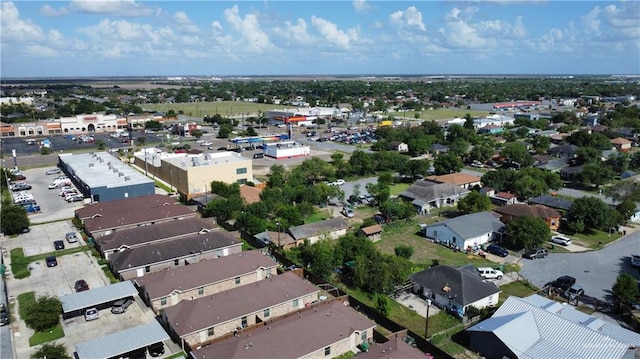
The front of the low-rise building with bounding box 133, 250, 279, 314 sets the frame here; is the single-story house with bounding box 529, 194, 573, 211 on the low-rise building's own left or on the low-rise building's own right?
on the low-rise building's own left

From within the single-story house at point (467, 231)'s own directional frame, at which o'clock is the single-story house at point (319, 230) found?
the single-story house at point (319, 230) is roughly at 4 o'clock from the single-story house at point (467, 231).

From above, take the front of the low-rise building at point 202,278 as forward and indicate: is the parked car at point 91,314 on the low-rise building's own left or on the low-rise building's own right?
on the low-rise building's own right

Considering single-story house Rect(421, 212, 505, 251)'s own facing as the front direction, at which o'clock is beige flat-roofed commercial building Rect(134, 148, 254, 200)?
The beige flat-roofed commercial building is roughly at 5 o'clock from the single-story house.

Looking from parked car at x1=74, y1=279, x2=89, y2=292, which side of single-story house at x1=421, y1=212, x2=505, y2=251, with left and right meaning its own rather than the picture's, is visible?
right

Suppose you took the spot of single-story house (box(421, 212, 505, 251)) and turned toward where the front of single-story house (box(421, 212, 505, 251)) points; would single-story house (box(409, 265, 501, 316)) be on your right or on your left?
on your right

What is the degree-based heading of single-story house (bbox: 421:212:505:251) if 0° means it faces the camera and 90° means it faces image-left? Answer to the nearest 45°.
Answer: approximately 315°

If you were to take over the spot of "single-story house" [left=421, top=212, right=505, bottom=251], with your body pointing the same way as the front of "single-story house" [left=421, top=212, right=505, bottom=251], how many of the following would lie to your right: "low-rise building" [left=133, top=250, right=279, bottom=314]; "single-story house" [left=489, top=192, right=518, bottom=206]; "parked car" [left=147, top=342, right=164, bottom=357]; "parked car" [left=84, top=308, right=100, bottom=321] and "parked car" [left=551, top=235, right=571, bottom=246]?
3

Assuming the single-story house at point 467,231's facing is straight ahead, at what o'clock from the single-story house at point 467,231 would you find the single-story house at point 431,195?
the single-story house at point 431,195 is roughly at 7 o'clock from the single-story house at point 467,231.

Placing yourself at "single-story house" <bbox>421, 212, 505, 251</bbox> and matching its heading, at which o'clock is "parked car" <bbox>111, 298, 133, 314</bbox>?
The parked car is roughly at 3 o'clock from the single-story house.

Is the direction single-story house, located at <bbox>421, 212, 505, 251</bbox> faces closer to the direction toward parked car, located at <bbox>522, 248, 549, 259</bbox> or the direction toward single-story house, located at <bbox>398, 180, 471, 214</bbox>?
the parked car

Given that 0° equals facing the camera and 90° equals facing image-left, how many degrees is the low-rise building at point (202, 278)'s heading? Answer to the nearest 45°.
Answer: approximately 315°
